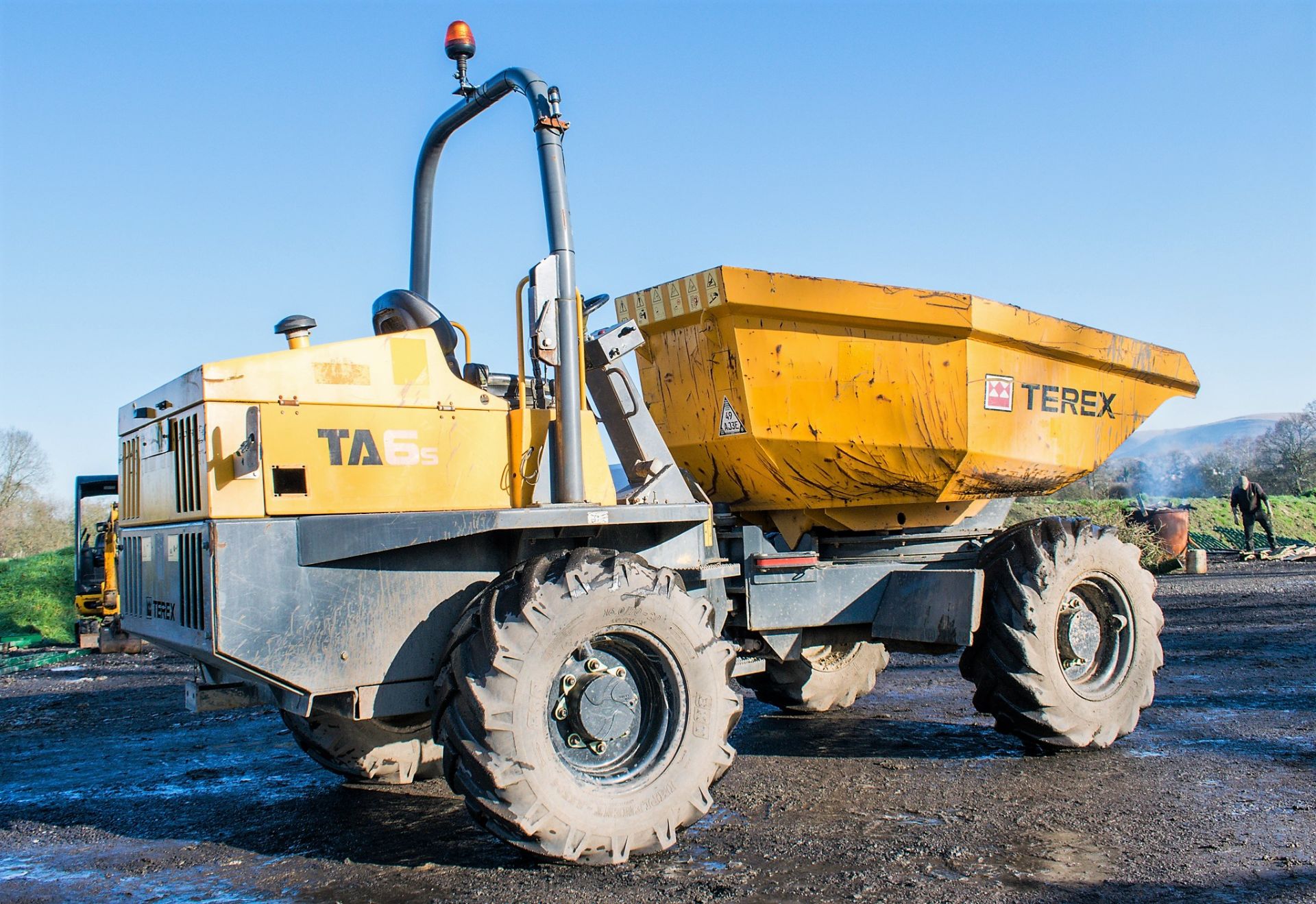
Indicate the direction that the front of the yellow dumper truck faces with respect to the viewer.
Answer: facing away from the viewer and to the right of the viewer

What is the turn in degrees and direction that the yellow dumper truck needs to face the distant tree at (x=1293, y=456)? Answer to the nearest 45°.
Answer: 0° — it already faces it

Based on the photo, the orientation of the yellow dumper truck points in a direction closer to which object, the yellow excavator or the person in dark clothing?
the person in dark clothing

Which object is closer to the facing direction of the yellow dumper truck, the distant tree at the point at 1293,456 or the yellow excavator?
the distant tree

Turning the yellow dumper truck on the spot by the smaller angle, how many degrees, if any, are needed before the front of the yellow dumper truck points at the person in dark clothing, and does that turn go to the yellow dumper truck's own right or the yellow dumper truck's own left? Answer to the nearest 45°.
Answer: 0° — it already faces them

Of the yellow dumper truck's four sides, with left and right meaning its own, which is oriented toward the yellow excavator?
left
